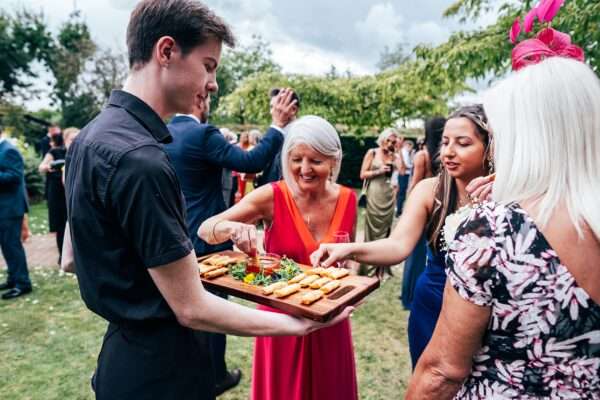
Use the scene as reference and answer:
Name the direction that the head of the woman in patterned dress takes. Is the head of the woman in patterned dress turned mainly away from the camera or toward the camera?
away from the camera

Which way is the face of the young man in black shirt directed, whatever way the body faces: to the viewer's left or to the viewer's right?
to the viewer's right

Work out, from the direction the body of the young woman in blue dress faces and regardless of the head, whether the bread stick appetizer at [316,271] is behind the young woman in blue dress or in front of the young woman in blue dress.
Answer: in front

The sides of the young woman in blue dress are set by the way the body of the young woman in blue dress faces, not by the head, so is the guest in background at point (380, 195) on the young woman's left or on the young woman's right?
on the young woman's right

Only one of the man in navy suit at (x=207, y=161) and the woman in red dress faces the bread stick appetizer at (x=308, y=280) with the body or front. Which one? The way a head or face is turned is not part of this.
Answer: the woman in red dress

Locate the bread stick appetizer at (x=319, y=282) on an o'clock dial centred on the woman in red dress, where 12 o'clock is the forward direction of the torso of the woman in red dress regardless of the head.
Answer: The bread stick appetizer is roughly at 12 o'clock from the woman in red dress.

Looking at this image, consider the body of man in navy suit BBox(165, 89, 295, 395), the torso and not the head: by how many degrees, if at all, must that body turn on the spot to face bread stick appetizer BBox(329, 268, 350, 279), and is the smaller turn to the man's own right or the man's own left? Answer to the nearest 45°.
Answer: approximately 90° to the man's own right

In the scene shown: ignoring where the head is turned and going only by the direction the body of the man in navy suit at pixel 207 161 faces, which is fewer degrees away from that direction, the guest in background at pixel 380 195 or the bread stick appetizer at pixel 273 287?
the guest in background

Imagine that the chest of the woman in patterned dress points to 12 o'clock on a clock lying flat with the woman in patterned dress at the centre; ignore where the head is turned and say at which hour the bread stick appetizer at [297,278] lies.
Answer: The bread stick appetizer is roughly at 11 o'clock from the woman in patterned dress.

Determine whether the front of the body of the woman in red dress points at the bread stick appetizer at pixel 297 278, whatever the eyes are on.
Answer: yes

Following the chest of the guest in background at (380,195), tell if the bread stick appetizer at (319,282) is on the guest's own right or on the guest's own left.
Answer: on the guest's own right

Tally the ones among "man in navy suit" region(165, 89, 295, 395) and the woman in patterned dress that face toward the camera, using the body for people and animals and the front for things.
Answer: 0

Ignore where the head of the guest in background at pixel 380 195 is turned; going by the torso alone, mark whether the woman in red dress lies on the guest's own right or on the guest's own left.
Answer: on the guest's own right

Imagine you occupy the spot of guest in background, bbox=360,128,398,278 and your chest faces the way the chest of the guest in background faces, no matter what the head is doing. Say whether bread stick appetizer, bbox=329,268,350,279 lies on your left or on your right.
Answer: on your right

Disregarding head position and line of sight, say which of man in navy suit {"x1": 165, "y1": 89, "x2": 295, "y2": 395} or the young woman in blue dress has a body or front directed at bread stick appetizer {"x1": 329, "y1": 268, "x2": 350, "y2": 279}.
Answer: the young woman in blue dress

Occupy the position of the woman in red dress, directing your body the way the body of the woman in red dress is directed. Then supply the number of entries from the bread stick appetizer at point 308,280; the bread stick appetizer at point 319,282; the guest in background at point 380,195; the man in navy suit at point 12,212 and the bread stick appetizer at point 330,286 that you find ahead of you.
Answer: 3

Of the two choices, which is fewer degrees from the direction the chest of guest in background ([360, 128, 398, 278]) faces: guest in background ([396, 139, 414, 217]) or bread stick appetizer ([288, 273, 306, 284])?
the bread stick appetizer

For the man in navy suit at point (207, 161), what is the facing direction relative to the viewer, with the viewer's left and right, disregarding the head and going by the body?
facing away from the viewer and to the right of the viewer

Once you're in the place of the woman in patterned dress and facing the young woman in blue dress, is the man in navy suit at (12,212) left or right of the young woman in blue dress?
left
